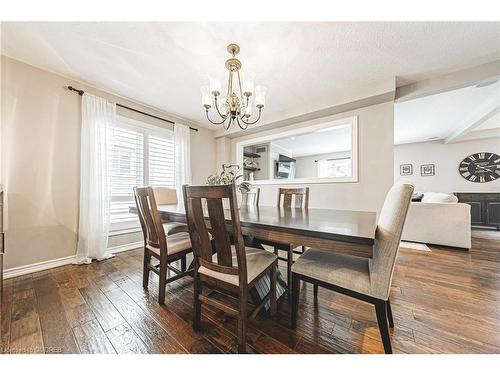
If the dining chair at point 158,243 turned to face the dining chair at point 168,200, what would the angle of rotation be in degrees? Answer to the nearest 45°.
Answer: approximately 45° to its left

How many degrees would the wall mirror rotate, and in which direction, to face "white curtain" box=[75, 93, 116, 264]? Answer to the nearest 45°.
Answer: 0° — it already faces it

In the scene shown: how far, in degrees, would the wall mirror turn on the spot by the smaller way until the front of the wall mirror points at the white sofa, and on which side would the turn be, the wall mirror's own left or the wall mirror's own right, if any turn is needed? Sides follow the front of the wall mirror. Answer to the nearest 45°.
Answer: approximately 90° to the wall mirror's own left

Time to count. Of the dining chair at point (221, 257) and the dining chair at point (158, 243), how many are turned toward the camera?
0

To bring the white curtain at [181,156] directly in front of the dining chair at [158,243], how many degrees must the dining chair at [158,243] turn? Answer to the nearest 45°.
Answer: approximately 45° to its left

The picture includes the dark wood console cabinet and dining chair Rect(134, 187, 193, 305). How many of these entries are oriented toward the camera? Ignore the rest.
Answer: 1

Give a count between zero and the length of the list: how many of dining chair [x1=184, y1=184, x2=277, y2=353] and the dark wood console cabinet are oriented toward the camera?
1

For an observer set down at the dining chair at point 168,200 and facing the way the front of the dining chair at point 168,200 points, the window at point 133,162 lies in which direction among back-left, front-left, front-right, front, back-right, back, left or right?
back

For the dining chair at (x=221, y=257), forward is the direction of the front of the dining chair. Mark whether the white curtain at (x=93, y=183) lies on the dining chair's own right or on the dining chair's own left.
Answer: on the dining chair's own left

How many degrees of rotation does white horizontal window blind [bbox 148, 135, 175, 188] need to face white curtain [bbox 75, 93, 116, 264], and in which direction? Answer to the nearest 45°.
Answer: approximately 90° to its right

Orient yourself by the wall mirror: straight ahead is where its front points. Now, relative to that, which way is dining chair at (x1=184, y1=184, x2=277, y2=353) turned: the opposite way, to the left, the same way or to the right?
the opposite way

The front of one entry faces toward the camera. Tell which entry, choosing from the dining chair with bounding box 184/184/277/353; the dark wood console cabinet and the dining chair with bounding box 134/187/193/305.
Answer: the dark wood console cabinet

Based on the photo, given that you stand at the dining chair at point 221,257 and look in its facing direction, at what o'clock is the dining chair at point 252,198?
the dining chair at point 252,198 is roughly at 11 o'clock from the dining chair at point 221,257.

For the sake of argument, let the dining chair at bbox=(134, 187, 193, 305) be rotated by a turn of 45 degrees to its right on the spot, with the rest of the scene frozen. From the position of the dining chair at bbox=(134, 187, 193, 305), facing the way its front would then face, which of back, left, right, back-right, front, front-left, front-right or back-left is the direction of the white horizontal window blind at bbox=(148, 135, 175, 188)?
left

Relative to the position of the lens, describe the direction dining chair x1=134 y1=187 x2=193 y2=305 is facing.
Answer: facing away from the viewer and to the right of the viewer

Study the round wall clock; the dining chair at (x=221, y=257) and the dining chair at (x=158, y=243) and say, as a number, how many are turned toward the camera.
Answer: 1
